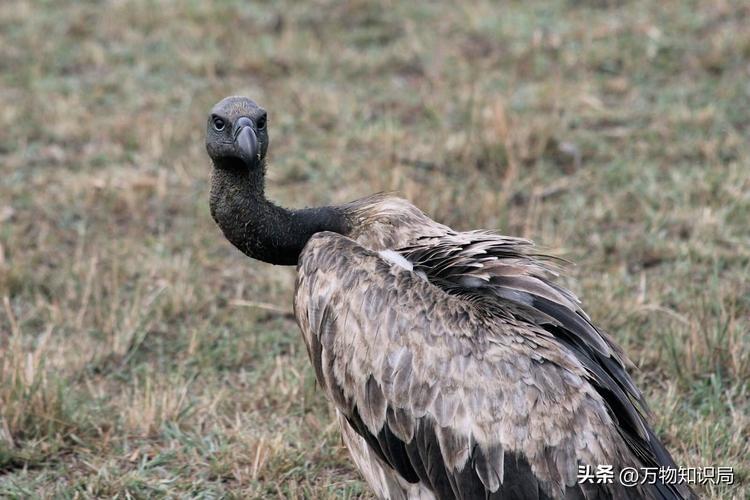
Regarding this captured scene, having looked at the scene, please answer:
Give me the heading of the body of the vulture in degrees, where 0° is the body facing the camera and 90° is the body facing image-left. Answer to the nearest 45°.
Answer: approximately 90°
